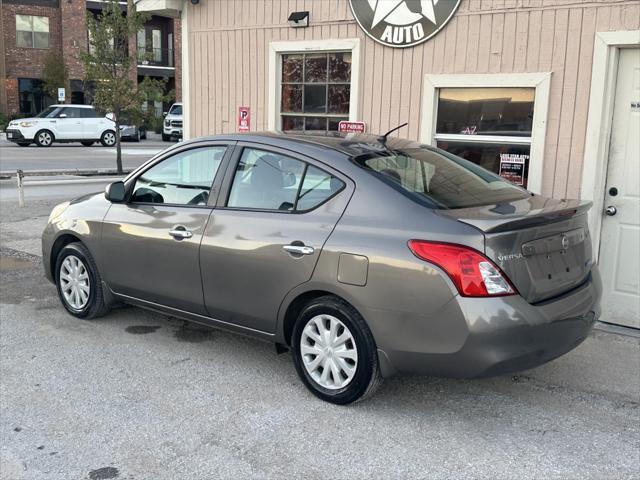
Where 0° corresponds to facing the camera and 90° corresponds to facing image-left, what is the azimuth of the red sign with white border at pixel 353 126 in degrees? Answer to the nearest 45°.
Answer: approximately 0°

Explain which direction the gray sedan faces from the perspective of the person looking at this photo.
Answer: facing away from the viewer and to the left of the viewer

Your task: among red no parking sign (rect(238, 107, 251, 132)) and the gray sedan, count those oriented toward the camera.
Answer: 1

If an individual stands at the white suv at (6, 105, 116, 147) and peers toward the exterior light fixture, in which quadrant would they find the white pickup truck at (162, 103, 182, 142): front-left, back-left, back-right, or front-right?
back-left

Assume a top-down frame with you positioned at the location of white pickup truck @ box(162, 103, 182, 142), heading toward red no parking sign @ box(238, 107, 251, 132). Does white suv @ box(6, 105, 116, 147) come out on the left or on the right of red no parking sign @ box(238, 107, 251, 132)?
right

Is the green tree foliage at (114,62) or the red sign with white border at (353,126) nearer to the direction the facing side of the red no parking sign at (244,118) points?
the red sign with white border

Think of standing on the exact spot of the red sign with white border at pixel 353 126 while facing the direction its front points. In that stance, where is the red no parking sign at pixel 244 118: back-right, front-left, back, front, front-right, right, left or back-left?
back-right

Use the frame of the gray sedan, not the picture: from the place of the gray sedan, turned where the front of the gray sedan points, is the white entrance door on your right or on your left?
on your right

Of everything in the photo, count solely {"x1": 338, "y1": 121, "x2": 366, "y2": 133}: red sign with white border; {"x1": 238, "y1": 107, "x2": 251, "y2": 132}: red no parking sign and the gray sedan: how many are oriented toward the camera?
2

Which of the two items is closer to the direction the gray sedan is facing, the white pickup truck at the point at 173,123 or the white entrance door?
the white pickup truck
